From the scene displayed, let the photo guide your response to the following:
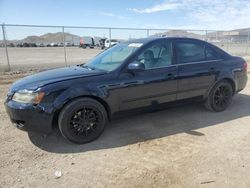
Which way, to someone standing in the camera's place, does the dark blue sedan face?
facing the viewer and to the left of the viewer
